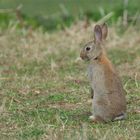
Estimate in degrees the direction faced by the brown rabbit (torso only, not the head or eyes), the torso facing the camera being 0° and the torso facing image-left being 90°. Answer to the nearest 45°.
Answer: approximately 90°
